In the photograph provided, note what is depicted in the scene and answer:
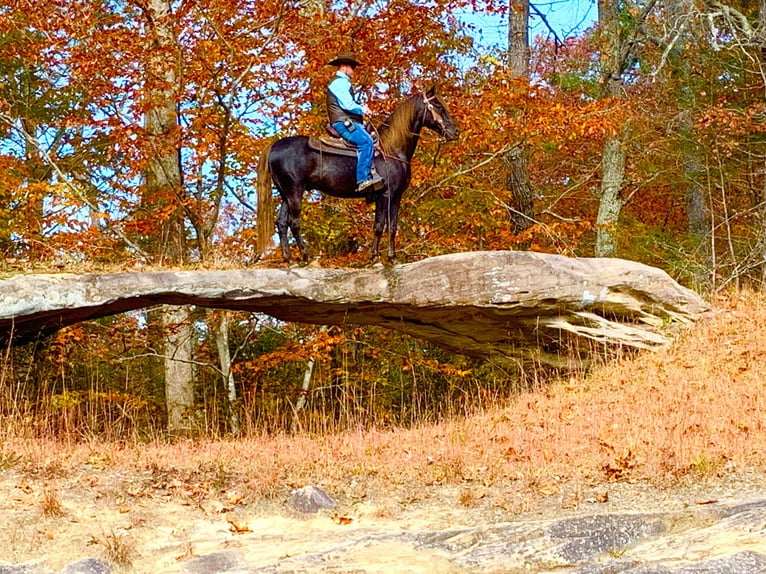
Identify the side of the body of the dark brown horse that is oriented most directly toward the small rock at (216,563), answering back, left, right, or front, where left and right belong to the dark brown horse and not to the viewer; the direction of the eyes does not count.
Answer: right

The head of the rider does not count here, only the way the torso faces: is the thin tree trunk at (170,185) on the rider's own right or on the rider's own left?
on the rider's own left

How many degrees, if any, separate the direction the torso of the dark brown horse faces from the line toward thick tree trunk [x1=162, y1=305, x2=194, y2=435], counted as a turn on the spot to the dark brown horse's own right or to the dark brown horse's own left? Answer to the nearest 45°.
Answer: approximately 135° to the dark brown horse's own left

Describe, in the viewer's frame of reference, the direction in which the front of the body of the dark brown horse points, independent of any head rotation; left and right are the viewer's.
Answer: facing to the right of the viewer

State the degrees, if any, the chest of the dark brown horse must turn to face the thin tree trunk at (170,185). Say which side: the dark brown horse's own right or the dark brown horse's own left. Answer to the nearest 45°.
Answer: approximately 135° to the dark brown horse's own left

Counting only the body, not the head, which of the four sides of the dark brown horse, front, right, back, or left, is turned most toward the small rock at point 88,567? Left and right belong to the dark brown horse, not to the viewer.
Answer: right

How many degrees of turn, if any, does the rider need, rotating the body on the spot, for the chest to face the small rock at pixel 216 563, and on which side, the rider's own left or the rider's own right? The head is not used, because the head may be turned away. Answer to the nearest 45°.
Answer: approximately 90° to the rider's own right

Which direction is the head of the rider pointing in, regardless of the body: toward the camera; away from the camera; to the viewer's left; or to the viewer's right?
to the viewer's right

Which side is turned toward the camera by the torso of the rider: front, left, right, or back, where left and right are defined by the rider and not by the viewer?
right

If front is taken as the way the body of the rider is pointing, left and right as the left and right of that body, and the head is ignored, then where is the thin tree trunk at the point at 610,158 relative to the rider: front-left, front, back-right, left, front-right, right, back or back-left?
front-left
